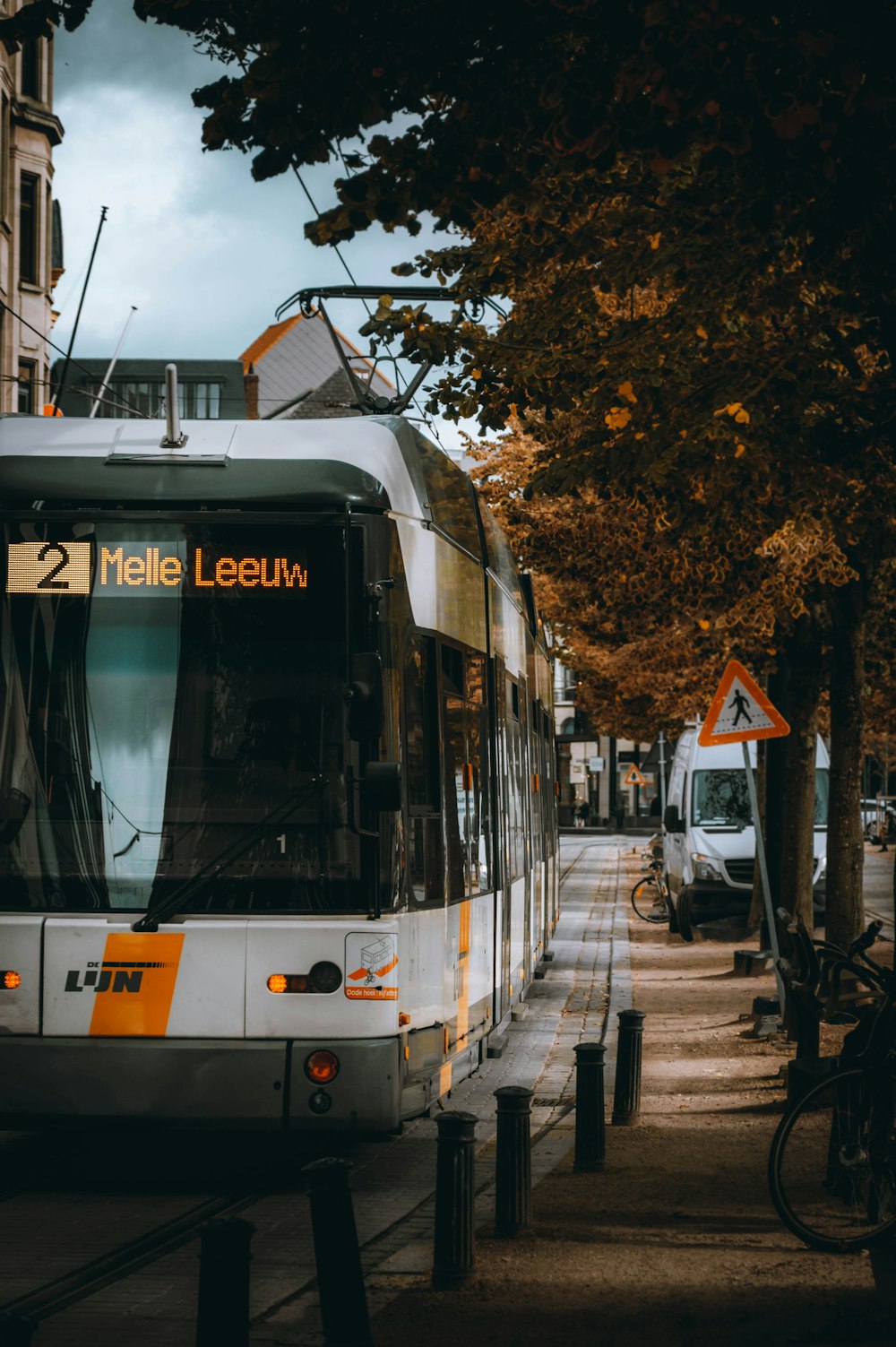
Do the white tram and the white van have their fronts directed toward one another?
no

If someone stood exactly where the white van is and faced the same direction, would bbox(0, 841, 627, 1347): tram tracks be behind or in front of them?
in front

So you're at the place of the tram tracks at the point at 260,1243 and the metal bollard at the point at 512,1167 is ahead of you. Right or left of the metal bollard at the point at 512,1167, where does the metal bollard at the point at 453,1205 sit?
right

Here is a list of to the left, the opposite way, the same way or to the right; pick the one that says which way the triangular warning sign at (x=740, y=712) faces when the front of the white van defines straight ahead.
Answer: the same way

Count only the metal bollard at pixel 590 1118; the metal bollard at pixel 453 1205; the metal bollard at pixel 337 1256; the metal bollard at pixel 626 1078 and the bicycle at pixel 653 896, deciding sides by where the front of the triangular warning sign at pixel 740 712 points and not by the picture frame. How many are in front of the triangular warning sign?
4

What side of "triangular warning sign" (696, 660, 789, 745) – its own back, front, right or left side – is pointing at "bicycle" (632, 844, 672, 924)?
back

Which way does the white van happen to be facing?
toward the camera

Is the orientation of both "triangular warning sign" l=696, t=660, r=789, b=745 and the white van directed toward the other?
no

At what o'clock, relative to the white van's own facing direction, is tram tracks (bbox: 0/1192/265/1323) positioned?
The tram tracks is roughly at 12 o'clock from the white van.

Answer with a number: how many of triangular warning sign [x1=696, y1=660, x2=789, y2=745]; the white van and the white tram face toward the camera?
3

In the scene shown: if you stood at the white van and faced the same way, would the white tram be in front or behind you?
in front

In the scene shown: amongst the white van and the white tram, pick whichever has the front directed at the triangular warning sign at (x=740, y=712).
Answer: the white van

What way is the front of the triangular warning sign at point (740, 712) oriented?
toward the camera

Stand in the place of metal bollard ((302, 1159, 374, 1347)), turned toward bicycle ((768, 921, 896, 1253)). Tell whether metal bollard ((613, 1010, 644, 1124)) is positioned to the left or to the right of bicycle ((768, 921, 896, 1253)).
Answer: left

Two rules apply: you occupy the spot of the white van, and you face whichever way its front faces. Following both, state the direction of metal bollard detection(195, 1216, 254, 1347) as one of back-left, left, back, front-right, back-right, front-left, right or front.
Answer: front

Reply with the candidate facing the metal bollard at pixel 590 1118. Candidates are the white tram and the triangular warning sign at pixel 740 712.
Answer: the triangular warning sign

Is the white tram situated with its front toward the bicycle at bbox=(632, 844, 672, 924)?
no
